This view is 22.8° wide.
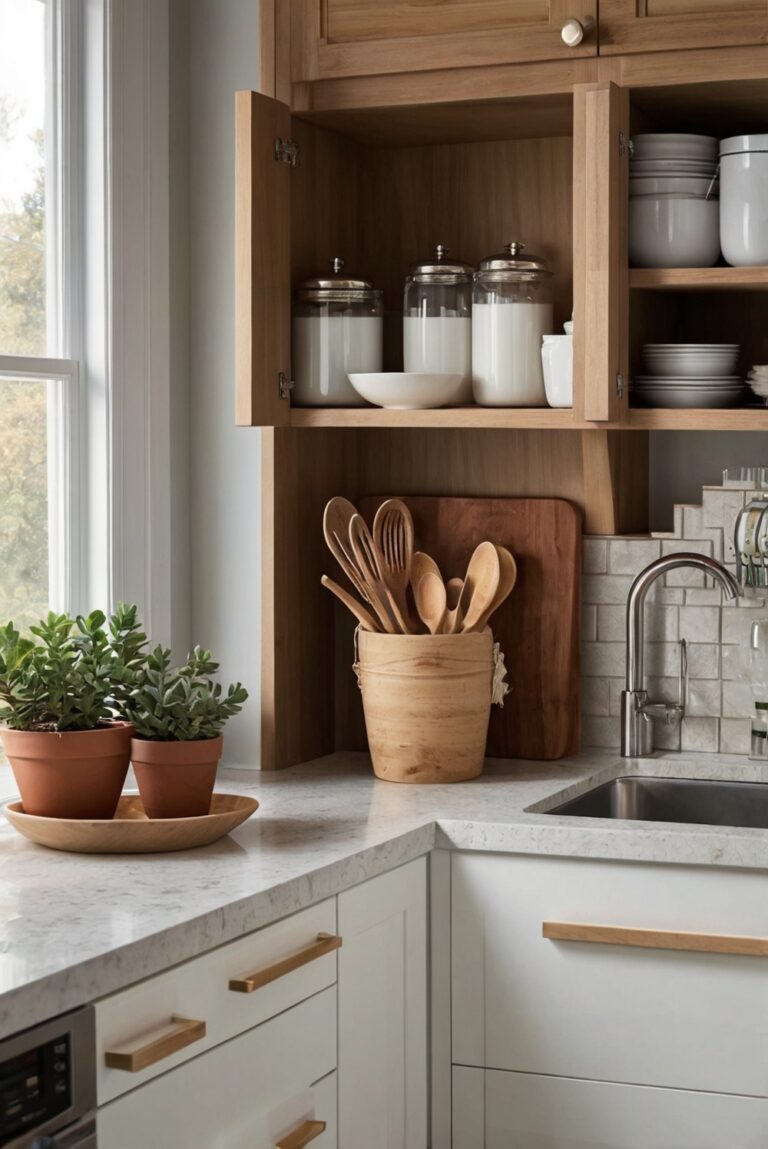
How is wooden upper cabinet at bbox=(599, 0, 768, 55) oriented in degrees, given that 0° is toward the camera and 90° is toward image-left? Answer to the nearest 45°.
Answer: approximately 0°

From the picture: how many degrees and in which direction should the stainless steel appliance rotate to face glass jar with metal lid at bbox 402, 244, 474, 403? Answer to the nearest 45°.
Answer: approximately 90° to its left

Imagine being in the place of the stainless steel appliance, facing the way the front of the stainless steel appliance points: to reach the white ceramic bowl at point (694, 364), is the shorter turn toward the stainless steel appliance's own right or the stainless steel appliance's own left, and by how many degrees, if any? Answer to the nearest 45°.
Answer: approximately 90° to the stainless steel appliance's own left

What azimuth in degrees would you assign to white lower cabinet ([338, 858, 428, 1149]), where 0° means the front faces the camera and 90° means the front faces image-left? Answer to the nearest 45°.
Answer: approximately 315°

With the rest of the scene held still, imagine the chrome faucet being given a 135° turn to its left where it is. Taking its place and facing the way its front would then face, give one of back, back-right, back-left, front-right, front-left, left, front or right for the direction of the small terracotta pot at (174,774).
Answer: left
